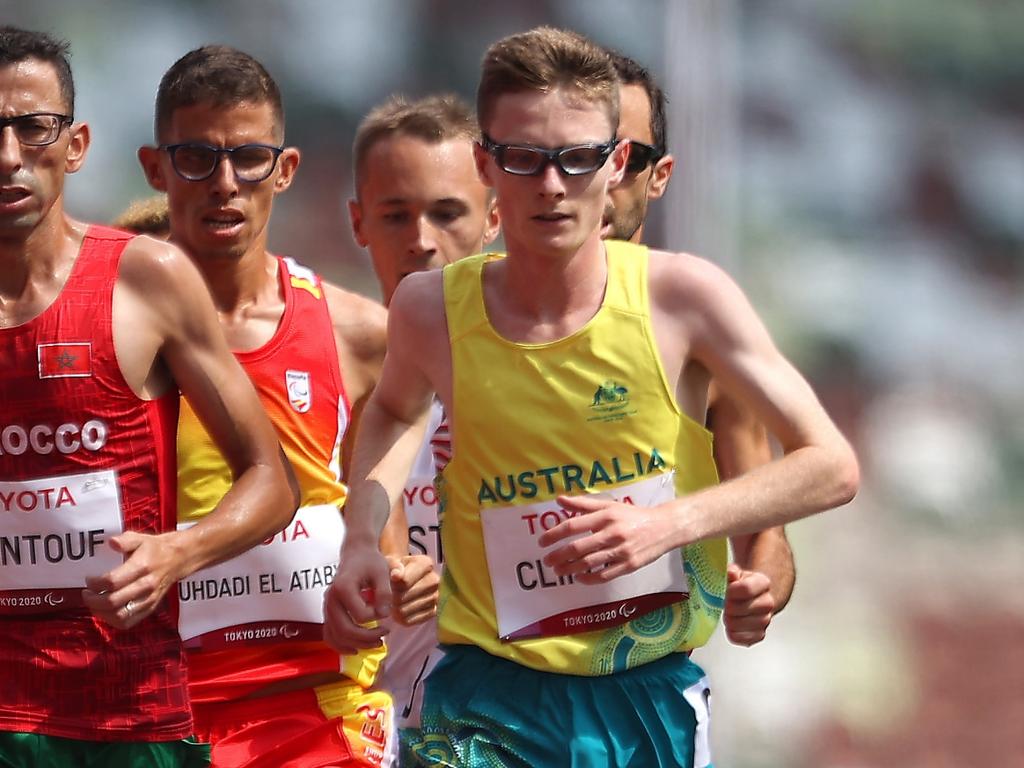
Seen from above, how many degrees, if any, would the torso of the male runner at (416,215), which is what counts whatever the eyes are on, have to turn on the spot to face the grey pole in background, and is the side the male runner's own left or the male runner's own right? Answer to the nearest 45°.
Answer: approximately 135° to the male runner's own left

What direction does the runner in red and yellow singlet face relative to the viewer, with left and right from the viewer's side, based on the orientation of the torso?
facing the viewer

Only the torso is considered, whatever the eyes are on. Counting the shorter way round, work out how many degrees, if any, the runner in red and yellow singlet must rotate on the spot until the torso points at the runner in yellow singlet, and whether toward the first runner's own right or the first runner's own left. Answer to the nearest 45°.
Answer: approximately 45° to the first runner's own left

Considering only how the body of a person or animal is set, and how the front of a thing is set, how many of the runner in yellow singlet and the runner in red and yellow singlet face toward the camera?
2

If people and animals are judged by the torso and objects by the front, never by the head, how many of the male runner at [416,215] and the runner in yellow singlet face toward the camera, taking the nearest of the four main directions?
2

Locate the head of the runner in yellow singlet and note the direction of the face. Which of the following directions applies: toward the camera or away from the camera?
toward the camera

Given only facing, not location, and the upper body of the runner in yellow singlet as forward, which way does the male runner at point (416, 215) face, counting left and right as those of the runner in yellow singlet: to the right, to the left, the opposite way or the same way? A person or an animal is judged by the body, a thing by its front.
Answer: the same way

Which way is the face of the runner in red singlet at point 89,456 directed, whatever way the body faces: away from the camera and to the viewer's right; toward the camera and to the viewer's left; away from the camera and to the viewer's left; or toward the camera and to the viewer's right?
toward the camera and to the viewer's left

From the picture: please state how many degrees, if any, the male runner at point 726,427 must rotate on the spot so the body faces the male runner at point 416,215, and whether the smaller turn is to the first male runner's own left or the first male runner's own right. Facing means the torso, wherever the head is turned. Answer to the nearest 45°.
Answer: approximately 90° to the first male runner's own right

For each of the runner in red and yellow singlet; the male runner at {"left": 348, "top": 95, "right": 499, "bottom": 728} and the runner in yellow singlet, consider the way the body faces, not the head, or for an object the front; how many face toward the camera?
3

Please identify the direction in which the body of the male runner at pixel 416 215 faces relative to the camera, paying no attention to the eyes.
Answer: toward the camera

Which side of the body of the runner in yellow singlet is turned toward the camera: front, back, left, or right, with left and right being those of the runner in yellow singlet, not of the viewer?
front

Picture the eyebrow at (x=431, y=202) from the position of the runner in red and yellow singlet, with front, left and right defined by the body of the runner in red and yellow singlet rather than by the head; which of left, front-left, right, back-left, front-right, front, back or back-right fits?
back-left

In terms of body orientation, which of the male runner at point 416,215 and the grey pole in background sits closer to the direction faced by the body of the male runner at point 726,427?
the male runner

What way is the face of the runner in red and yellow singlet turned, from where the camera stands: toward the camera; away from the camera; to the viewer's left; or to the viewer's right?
toward the camera

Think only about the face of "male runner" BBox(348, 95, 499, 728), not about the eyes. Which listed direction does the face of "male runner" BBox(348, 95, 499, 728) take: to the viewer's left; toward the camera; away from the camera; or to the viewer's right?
toward the camera

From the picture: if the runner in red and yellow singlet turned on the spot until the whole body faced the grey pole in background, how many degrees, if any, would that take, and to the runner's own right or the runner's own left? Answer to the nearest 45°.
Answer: approximately 135° to the runner's own left

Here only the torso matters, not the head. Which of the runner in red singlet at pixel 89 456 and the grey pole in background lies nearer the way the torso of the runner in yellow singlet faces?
the runner in red singlet
